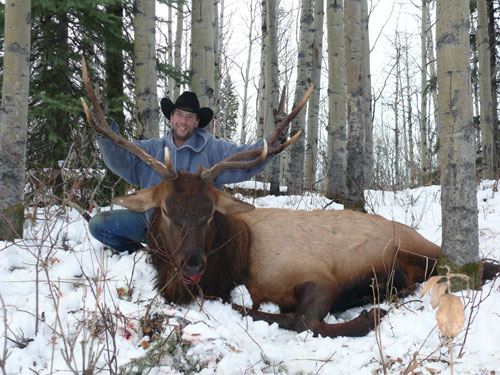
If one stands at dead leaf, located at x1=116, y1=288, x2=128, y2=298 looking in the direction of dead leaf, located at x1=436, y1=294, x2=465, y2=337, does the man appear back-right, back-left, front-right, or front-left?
back-left

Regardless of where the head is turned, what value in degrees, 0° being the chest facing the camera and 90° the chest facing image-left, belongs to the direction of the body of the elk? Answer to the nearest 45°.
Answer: approximately 45°

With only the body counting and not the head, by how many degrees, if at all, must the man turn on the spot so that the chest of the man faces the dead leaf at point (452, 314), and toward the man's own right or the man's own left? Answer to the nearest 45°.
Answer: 0° — they already face it

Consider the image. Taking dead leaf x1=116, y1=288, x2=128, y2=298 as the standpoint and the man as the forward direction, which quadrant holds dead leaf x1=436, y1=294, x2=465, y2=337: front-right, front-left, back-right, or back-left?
back-right
